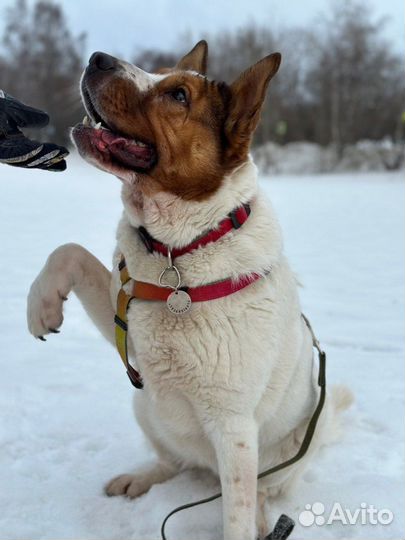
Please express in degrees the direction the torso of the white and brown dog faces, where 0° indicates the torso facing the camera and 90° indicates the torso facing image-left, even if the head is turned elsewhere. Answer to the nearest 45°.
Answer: approximately 45°
